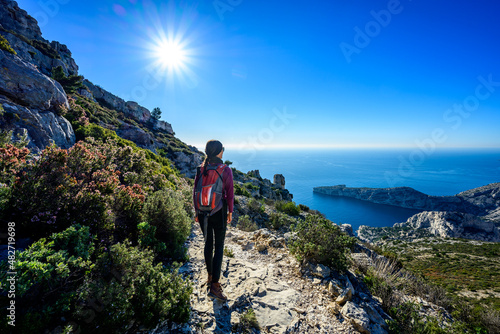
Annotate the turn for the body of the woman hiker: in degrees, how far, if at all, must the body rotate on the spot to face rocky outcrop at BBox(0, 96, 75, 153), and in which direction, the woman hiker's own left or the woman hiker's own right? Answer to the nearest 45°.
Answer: approximately 90° to the woman hiker's own left

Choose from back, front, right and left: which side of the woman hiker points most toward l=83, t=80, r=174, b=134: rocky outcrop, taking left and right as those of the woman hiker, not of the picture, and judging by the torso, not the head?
front

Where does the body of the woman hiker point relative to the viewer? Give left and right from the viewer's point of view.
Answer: facing away from the viewer and to the right of the viewer

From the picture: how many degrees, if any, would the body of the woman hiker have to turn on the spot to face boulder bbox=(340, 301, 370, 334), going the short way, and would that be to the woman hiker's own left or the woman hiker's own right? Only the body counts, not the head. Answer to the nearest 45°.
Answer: approximately 45° to the woman hiker's own right

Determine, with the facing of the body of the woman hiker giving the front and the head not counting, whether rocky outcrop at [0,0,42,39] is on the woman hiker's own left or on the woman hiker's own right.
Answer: on the woman hiker's own left

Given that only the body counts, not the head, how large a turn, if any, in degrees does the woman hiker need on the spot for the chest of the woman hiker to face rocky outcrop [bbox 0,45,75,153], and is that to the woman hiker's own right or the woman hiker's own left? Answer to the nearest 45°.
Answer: approximately 90° to the woman hiker's own left

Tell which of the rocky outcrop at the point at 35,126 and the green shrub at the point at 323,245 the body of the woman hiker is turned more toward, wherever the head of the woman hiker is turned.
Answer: the green shrub

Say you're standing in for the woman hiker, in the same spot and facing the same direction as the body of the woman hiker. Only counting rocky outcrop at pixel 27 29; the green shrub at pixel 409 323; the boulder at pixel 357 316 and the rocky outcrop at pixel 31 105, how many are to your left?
2

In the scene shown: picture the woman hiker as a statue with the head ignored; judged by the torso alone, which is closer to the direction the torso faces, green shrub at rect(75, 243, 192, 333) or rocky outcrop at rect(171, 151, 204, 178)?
the rocky outcrop
